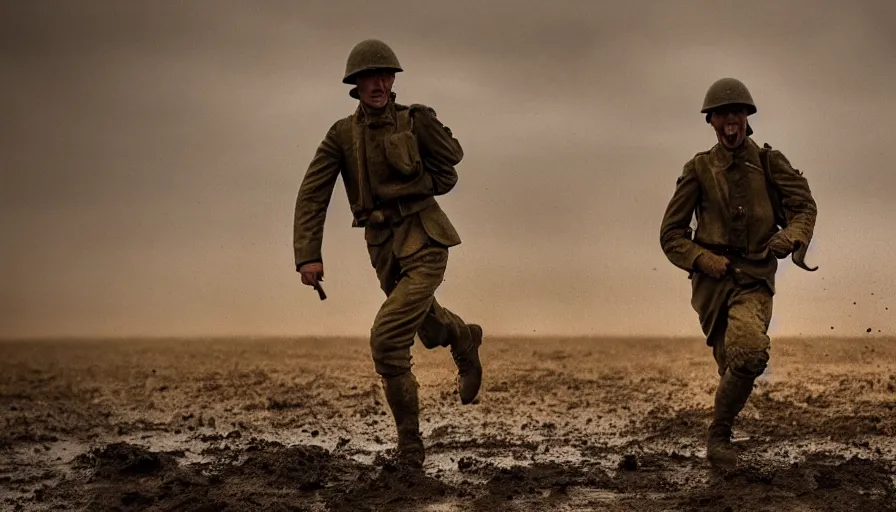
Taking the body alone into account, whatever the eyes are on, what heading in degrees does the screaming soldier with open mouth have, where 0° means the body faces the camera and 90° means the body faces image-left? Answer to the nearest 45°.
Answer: approximately 0°
